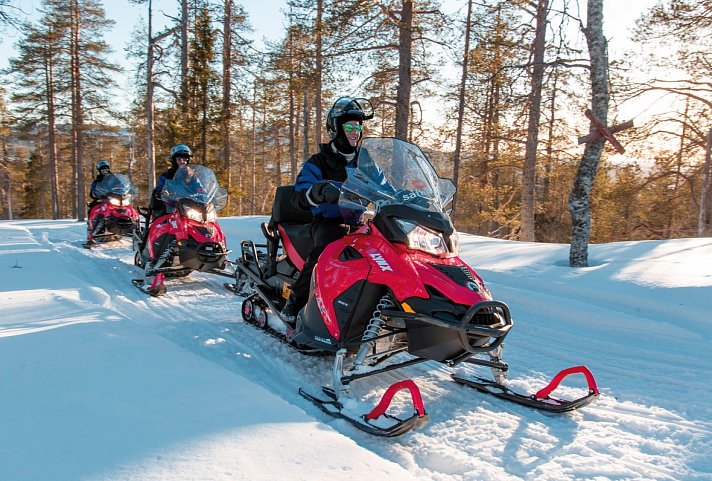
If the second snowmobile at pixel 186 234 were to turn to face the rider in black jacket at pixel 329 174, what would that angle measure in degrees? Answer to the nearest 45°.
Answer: approximately 45° to its right

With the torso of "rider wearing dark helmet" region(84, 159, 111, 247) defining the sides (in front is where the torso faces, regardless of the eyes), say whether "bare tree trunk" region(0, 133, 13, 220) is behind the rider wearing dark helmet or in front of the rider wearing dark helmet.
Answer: behind

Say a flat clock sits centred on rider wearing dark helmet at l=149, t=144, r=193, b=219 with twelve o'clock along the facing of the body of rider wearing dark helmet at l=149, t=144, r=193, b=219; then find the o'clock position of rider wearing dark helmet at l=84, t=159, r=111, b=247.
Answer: rider wearing dark helmet at l=84, t=159, r=111, b=247 is roughly at 7 o'clock from rider wearing dark helmet at l=149, t=144, r=193, b=219.

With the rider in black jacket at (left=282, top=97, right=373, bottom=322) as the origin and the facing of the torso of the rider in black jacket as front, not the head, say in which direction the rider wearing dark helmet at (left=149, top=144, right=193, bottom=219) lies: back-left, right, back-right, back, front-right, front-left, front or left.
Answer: back

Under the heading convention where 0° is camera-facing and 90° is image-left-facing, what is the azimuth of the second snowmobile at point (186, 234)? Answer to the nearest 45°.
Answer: approximately 315°

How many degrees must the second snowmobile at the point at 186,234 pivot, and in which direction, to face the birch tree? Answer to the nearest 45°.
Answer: approximately 45° to its left

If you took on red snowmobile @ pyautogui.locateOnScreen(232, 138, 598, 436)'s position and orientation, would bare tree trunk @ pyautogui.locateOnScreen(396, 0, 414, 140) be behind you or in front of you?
behind

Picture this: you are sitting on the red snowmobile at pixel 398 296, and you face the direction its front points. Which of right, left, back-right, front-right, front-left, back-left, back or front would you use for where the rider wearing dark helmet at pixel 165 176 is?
back
